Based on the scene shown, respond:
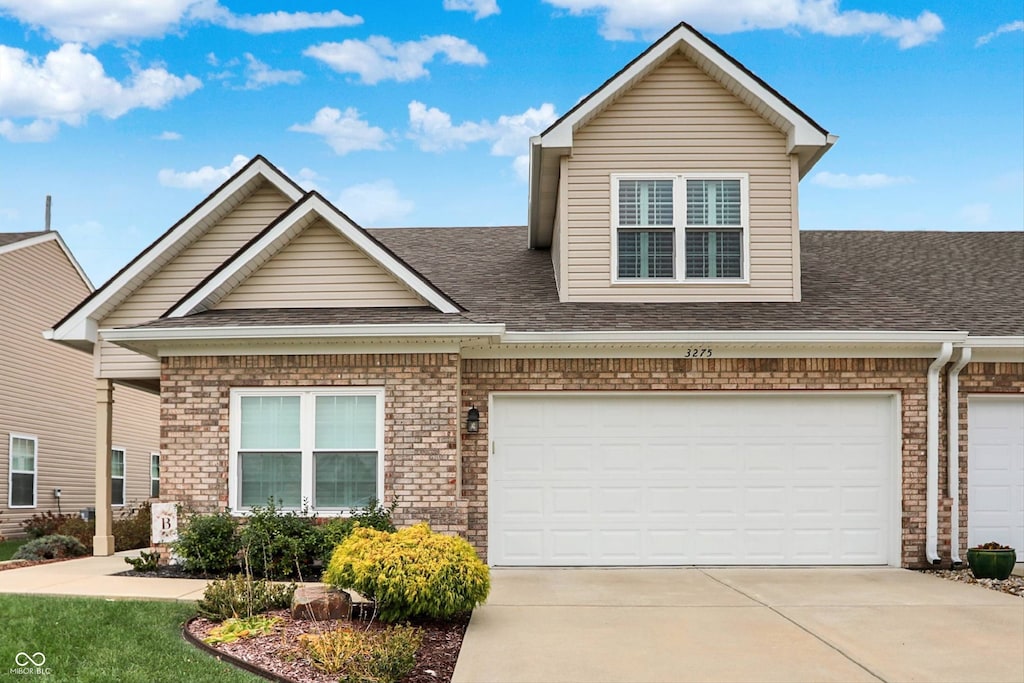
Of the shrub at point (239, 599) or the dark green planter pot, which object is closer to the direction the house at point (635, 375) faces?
the shrub

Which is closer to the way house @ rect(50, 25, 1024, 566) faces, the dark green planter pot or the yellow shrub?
the yellow shrub

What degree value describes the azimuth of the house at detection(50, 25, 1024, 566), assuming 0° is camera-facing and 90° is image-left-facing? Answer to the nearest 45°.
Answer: approximately 0°

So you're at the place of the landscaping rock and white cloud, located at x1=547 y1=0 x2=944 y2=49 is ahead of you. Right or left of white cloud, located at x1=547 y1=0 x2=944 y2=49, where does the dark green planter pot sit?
right

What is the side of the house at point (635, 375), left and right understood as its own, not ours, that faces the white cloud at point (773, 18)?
back

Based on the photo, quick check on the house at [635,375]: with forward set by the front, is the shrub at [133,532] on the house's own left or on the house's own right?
on the house's own right

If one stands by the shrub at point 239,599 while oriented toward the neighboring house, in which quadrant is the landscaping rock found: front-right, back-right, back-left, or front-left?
back-right

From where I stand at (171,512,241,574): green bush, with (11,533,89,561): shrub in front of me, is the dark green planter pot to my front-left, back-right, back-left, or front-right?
back-right

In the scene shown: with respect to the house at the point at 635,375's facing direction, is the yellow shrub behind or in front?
in front
